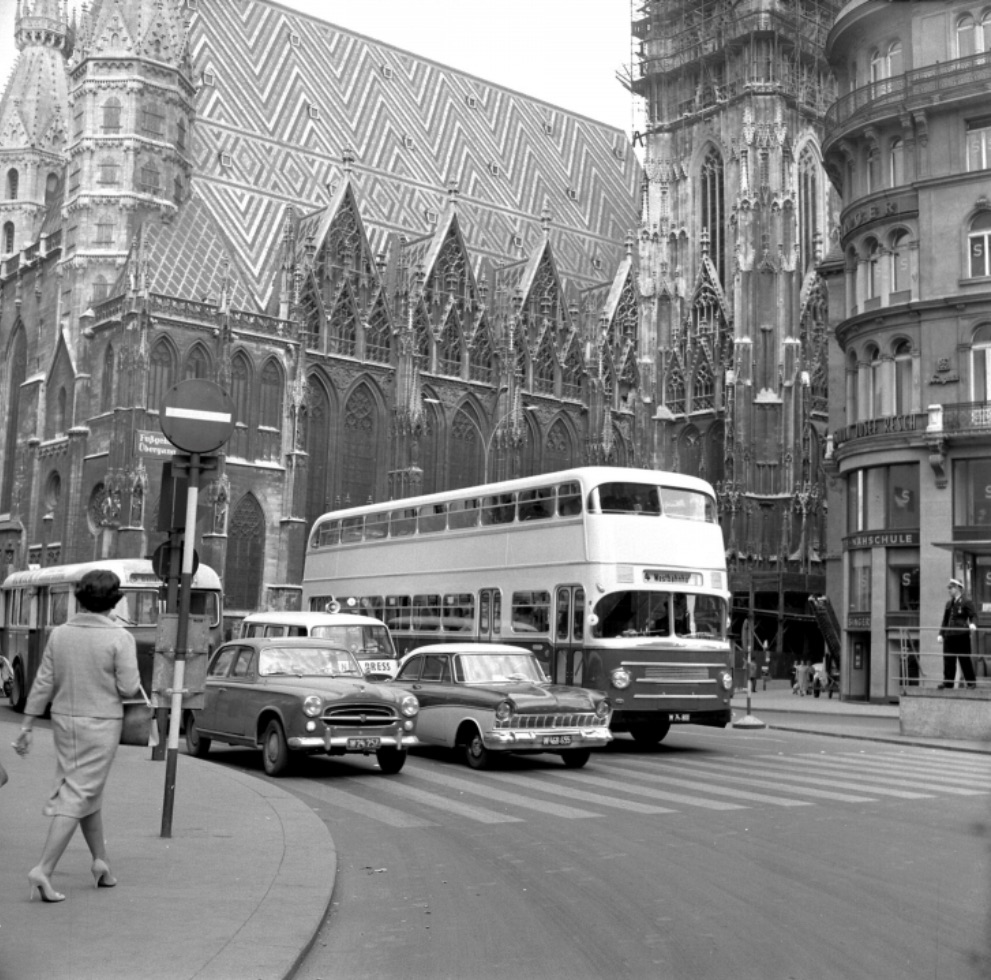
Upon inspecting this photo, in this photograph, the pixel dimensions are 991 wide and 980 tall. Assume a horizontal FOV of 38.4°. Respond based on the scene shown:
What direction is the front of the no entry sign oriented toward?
toward the camera

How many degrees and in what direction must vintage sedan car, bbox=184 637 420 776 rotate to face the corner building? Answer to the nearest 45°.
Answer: approximately 90° to its left

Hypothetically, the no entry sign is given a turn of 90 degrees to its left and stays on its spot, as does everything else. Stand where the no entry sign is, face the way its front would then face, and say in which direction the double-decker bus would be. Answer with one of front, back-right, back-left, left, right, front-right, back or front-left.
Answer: front-left

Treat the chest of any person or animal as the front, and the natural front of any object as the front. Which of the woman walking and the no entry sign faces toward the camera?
the no entry sign

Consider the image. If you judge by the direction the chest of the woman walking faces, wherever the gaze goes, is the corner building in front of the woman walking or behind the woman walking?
in front

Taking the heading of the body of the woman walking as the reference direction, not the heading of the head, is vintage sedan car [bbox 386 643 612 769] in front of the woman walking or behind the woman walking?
in front

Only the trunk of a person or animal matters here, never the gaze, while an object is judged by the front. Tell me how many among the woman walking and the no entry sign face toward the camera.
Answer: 1

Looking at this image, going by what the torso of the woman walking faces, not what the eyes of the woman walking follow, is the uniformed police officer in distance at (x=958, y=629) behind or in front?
in front

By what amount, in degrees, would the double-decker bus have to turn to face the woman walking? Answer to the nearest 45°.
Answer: approximately 45° to its right

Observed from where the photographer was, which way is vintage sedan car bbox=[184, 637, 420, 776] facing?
facing the viewer and to the right of the viewer

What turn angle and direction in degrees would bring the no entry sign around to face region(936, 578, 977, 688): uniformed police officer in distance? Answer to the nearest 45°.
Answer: approximately 135° to its left
